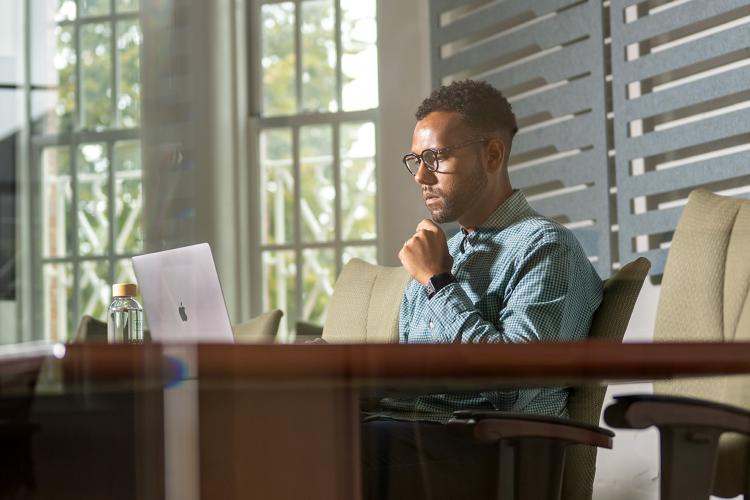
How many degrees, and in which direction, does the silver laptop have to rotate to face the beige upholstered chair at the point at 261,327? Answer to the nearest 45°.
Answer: approximately 45° to its left

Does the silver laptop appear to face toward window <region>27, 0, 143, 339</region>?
no

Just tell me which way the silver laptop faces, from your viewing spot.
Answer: facing away from the viewer and to the right of the viewer
